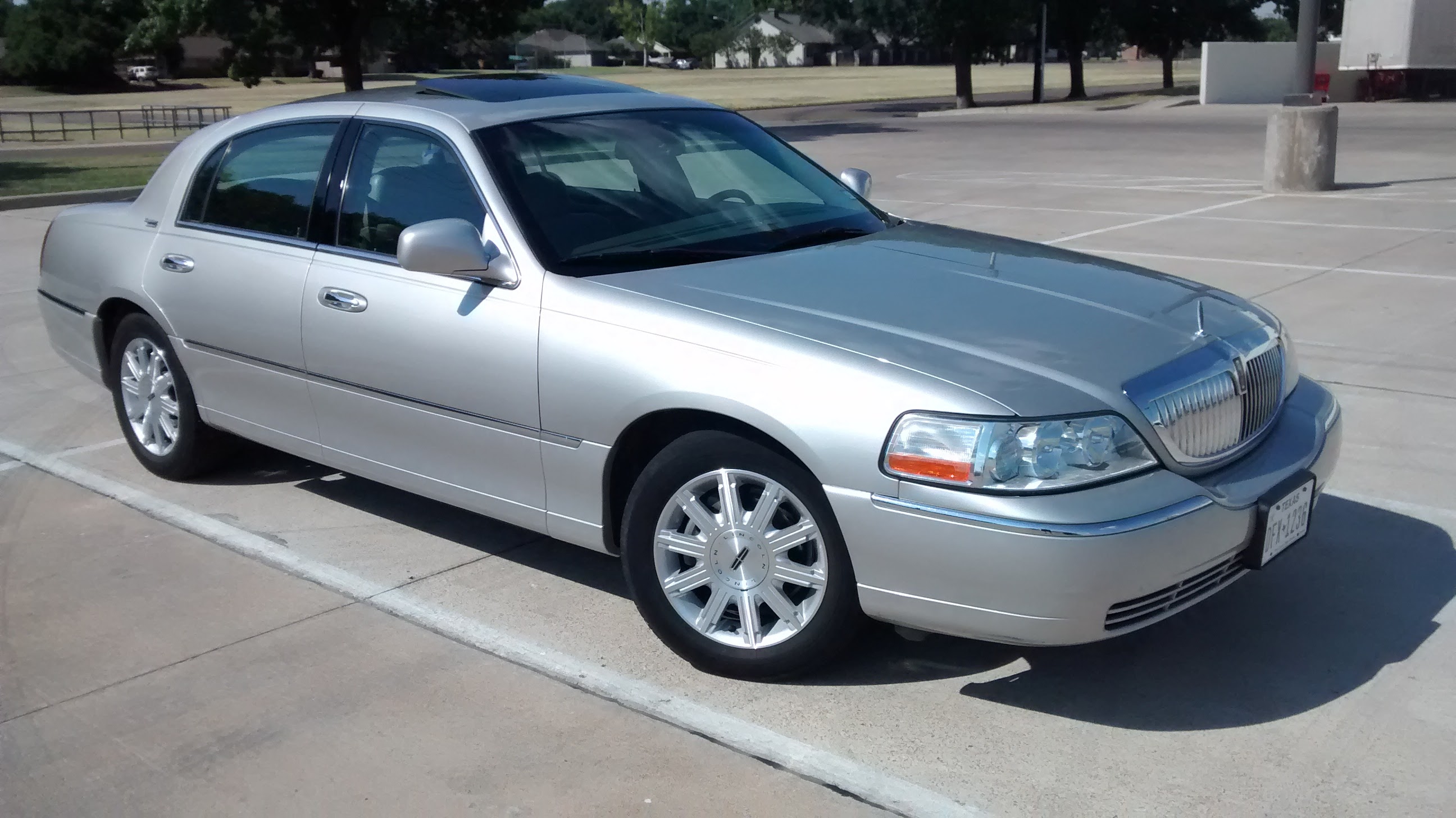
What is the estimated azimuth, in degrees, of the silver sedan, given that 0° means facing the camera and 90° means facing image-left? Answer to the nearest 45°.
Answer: approximately 315°

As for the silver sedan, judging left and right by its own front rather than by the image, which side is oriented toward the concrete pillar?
left

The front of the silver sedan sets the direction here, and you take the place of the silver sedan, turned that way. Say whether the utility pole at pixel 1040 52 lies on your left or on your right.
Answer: on your left

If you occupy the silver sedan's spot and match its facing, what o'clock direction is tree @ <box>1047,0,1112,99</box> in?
The tree is roughly at 8 o'clock from the silver sedan.

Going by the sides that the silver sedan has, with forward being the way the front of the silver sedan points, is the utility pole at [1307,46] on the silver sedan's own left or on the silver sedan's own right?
on the silver sedan's own left

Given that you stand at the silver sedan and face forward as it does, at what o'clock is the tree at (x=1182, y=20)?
The tree is roughly at 8 o'clock from the silver sedan.

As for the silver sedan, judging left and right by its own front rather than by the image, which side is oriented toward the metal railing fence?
back

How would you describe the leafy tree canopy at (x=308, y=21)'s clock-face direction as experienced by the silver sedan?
The leafy tree canopy is roughly at 7 o'clock from the silver sedan.

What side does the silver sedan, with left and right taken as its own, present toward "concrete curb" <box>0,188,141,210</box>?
back
